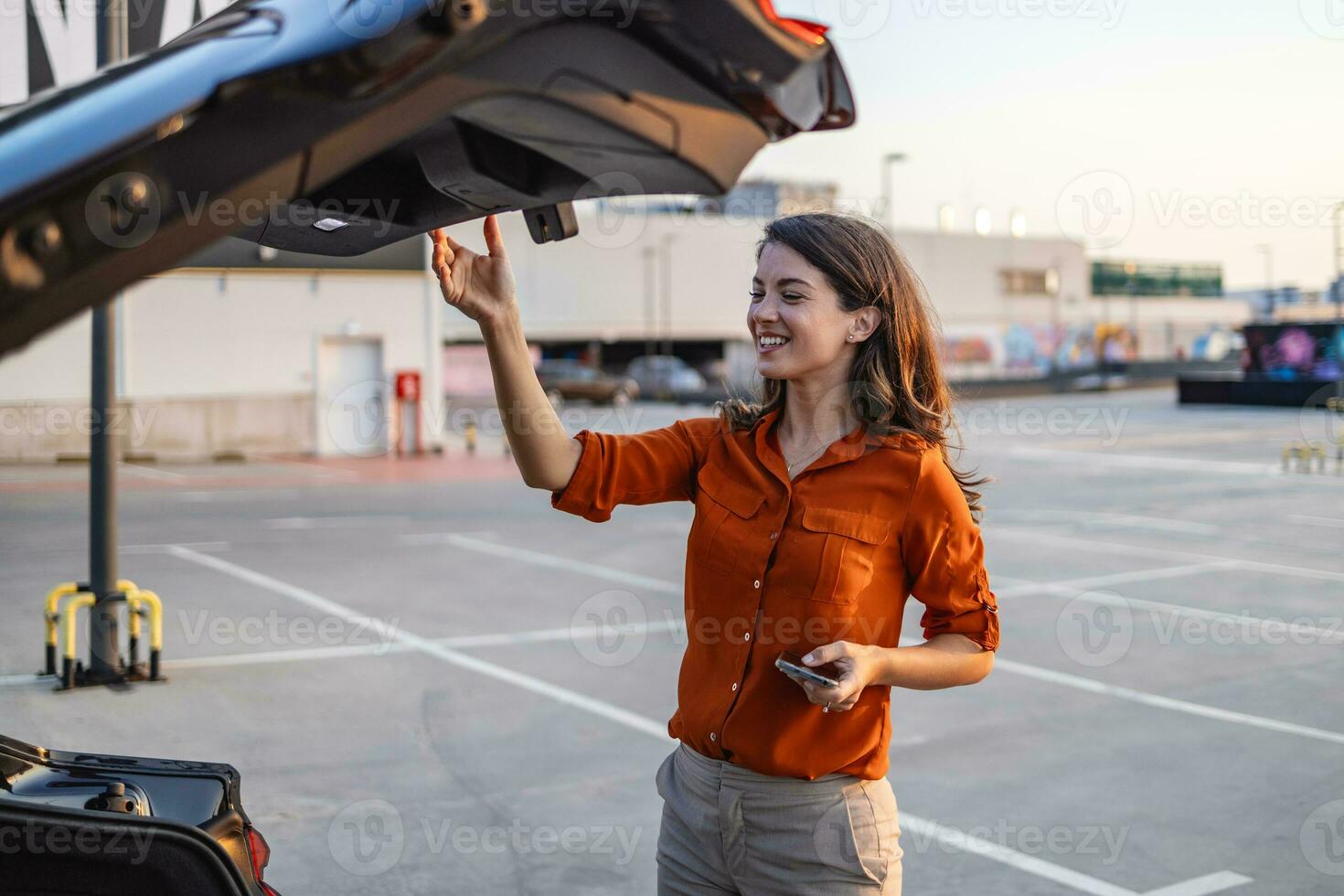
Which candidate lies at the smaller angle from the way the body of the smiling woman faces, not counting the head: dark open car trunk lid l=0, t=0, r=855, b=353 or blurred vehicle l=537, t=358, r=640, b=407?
the dark open car trunk lid

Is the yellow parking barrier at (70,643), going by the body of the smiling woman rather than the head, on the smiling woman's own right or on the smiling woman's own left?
on the smiling woman's own right

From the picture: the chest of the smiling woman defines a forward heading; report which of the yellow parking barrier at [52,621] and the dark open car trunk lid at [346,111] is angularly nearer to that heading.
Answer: the dark open car trunk lid

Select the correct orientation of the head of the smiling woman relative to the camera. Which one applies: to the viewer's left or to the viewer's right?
to the viewer's left
